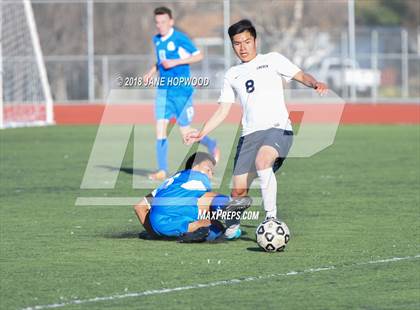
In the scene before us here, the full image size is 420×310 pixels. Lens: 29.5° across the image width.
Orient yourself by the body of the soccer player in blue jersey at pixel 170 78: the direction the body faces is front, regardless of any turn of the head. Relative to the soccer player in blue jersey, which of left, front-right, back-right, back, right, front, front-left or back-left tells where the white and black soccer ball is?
front-left

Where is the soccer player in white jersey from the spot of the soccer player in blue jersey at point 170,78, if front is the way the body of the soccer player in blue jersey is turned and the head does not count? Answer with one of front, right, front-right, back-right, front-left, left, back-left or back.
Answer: front-left

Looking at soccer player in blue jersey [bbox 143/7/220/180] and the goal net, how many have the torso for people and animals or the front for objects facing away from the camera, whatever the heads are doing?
0

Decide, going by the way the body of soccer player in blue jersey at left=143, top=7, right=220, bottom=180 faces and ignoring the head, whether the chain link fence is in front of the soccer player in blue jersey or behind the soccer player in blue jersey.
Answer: behind

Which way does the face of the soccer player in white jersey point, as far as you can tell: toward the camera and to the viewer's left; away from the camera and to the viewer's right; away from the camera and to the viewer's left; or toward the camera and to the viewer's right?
toward the camera and to the viewer's left

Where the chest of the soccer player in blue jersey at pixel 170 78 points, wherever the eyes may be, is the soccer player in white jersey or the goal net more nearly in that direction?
the soccer player in white jersey

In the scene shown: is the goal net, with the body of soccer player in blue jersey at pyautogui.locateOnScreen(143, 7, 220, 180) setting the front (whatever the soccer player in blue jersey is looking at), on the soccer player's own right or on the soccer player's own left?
on the soccer player's own right

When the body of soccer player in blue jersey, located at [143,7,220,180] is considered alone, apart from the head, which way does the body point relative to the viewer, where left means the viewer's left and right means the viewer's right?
facing the viewer and to the left of the viewer
